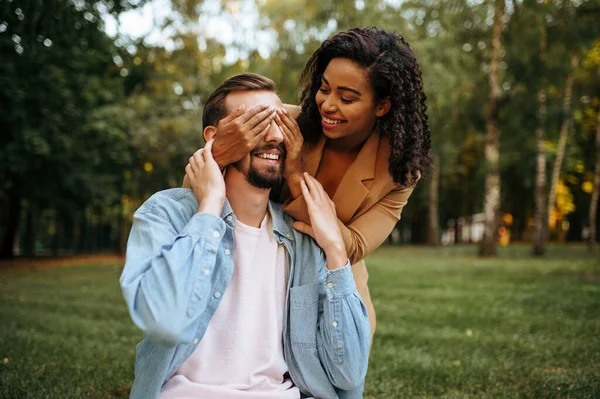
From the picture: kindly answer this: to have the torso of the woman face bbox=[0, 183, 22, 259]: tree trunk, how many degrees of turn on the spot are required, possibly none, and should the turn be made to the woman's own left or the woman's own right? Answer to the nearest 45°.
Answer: approximately 90° to the woman's own right

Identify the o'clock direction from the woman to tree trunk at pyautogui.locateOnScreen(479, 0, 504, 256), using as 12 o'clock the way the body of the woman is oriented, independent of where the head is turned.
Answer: The tree trunk is roughly at 5 o'clock from the woman.

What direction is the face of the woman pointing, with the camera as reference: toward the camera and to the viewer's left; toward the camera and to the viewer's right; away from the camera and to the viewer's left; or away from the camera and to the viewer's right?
toward the camera and to the viewer's left

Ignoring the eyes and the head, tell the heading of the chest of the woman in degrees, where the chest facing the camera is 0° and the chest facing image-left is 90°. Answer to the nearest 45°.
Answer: approximately 45°
